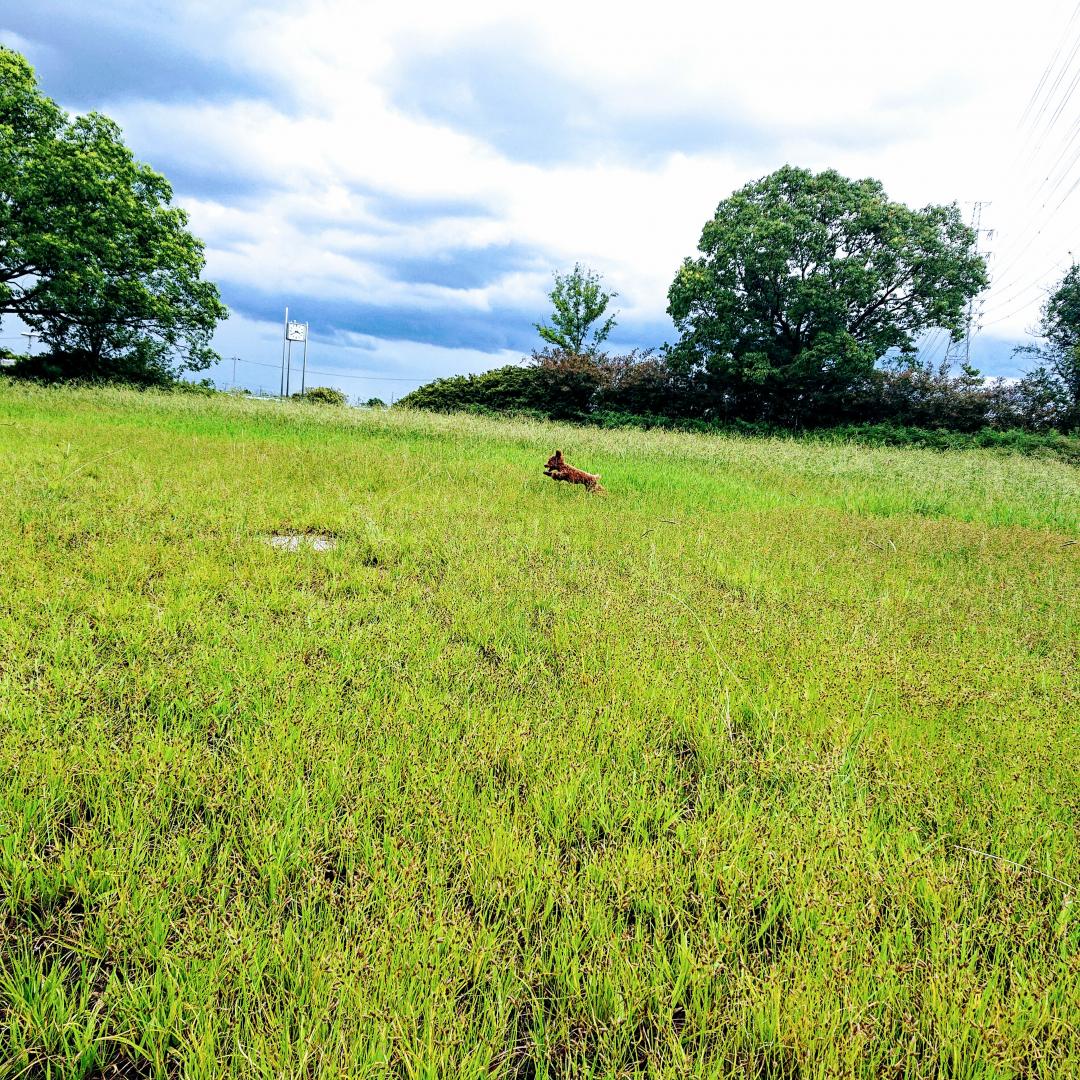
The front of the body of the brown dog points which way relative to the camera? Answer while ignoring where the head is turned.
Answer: to the viewer's left

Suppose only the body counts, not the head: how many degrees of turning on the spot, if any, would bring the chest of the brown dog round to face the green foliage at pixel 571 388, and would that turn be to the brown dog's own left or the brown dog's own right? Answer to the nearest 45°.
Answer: approximately 90° to the brown dog's own right

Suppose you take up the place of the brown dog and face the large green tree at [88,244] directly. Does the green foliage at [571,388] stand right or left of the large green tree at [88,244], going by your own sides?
right

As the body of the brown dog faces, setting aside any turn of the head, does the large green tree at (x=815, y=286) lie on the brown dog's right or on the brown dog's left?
on the brown dog's right

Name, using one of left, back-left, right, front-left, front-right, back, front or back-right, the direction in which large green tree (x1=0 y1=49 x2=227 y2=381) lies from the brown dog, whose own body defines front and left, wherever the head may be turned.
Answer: front-right

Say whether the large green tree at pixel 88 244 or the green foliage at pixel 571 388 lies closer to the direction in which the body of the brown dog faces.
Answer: the large green tree
